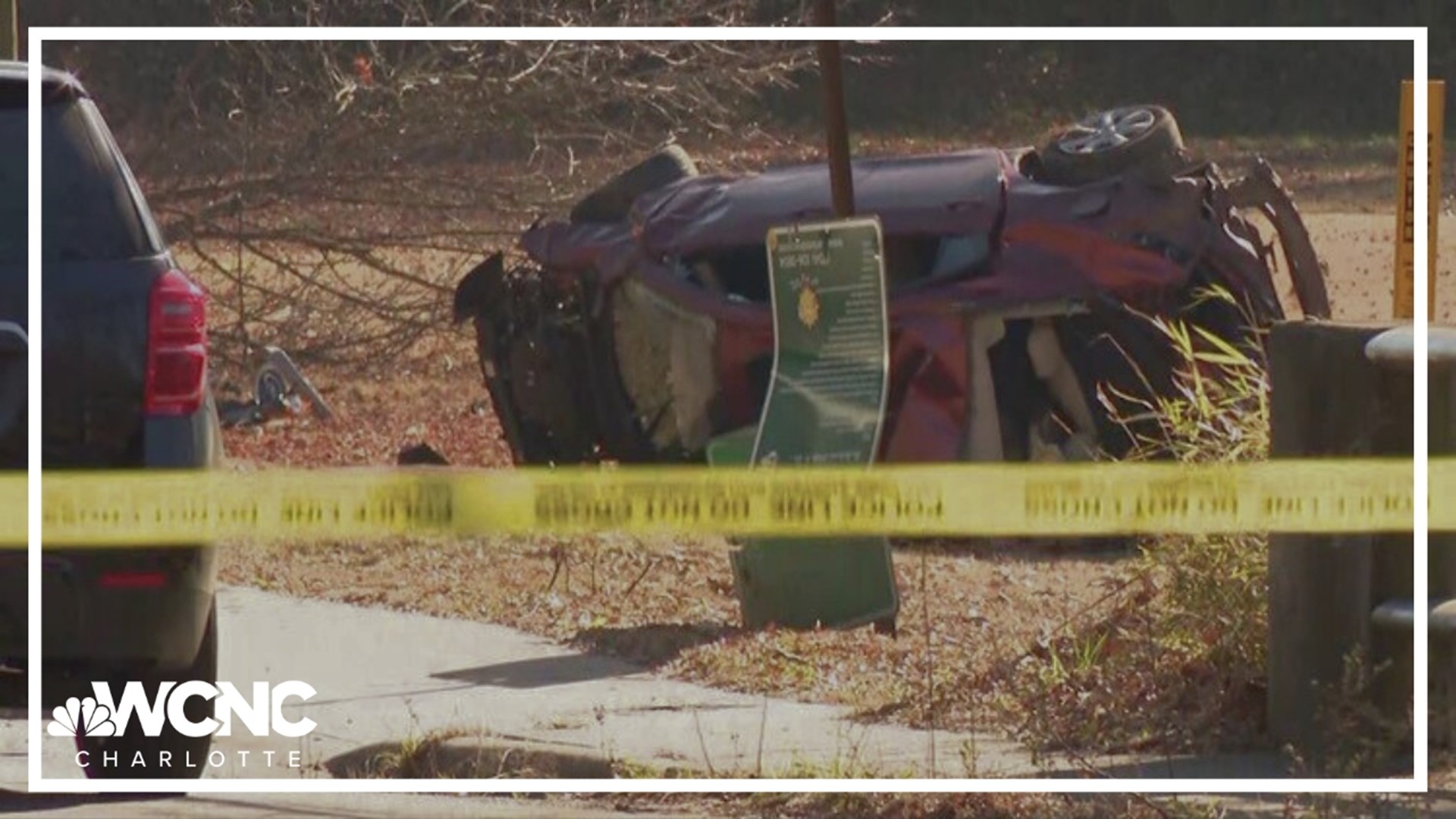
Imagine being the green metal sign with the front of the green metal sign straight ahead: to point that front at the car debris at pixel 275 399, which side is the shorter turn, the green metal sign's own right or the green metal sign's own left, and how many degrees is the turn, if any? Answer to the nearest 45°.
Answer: approximately 135° to the green metal sign's own right

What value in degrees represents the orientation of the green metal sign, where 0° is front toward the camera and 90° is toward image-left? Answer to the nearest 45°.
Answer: approximately 0°

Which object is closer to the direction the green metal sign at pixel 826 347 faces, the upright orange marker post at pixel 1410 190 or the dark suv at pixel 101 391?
the dark suv

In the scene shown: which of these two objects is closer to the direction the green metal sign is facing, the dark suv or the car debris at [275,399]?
the dark suv

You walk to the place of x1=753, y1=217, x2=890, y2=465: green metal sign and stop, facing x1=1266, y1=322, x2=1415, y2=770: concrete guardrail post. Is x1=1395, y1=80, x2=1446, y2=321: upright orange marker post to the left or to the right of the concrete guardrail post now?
left

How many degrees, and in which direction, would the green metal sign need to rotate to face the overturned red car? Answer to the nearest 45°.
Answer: approximately 180°

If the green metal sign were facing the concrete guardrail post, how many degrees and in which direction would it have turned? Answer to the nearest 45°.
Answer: approximately 45° to its left

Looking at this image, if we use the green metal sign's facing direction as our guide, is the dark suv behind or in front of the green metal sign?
in front
